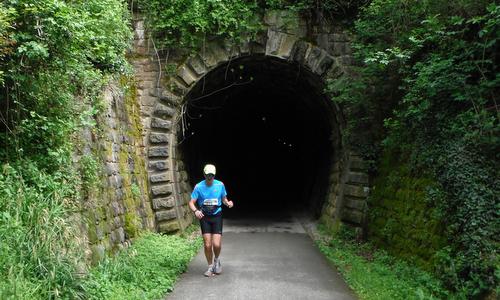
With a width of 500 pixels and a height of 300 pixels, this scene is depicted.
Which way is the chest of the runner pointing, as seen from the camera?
toward the camera

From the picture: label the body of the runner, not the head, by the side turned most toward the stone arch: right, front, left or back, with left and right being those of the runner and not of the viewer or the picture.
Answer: back
